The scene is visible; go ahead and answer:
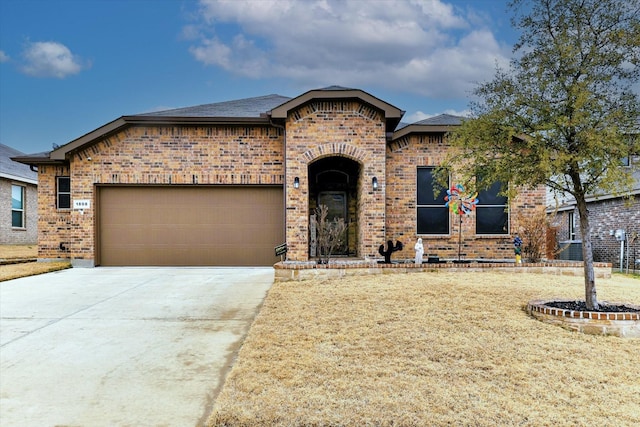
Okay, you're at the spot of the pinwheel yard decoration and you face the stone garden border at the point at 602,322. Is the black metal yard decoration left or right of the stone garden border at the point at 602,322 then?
right

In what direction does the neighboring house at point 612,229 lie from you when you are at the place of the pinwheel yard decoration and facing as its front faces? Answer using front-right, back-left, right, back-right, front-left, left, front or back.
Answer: back-left

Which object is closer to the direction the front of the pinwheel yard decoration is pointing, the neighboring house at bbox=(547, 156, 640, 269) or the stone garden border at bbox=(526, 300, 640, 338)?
the stone garden border

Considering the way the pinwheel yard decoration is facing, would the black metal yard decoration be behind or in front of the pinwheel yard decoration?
in front

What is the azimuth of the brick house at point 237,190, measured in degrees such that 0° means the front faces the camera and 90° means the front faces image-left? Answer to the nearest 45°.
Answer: approximately 0°

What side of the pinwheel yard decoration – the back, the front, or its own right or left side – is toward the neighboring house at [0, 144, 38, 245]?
right

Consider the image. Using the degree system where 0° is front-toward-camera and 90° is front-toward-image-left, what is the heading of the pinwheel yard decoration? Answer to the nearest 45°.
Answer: approximately 0°

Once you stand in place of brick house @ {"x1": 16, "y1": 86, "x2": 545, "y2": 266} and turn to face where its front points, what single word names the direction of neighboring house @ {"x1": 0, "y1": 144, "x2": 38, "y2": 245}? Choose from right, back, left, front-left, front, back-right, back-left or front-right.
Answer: back-right

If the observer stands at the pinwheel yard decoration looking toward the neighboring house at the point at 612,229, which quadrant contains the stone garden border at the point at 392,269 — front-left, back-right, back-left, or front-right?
back-right

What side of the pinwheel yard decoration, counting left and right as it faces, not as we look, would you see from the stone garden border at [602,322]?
front

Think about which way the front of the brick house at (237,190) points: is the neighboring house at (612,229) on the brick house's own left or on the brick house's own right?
on the brick house's own left

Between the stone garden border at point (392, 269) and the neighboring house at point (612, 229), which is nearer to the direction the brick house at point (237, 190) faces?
the stone garden border
